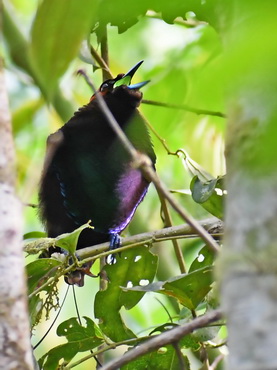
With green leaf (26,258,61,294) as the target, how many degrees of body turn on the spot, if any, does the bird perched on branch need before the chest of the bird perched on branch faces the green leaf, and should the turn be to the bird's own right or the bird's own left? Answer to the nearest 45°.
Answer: approximately 90° to the bird's own right

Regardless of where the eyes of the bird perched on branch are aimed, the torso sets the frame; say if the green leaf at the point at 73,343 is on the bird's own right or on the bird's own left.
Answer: on the bird's own right

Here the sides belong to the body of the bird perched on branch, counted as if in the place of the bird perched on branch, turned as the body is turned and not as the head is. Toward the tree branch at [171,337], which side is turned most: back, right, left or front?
right

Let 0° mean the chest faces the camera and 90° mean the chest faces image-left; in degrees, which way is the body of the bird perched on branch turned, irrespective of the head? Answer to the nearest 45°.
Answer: approximately 270°
